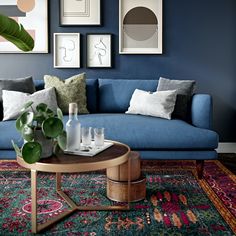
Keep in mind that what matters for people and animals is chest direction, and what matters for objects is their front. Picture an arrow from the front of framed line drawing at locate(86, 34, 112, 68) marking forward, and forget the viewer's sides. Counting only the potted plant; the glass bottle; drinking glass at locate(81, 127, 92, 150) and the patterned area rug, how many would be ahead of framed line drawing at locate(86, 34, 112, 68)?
4

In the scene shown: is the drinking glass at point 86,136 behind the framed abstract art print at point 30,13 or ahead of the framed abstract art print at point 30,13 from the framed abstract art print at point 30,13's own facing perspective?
ahead

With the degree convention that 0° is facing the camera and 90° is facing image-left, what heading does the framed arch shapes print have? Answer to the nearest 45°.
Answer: approximately 0°

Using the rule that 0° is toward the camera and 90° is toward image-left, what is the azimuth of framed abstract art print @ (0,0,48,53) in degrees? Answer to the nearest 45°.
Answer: approximately 0°

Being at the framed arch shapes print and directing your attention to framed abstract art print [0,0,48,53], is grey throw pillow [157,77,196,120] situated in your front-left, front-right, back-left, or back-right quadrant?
back-left

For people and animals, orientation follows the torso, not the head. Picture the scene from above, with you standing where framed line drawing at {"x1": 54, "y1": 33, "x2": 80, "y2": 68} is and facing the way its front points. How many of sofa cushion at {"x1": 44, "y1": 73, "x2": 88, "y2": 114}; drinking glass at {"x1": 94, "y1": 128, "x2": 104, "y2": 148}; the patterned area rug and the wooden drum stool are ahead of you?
4

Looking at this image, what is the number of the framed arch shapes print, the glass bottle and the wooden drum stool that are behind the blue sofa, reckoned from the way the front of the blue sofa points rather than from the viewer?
1

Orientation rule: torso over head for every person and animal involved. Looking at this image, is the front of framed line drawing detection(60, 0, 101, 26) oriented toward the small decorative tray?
yes

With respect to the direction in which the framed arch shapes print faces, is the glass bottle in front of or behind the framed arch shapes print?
in front
